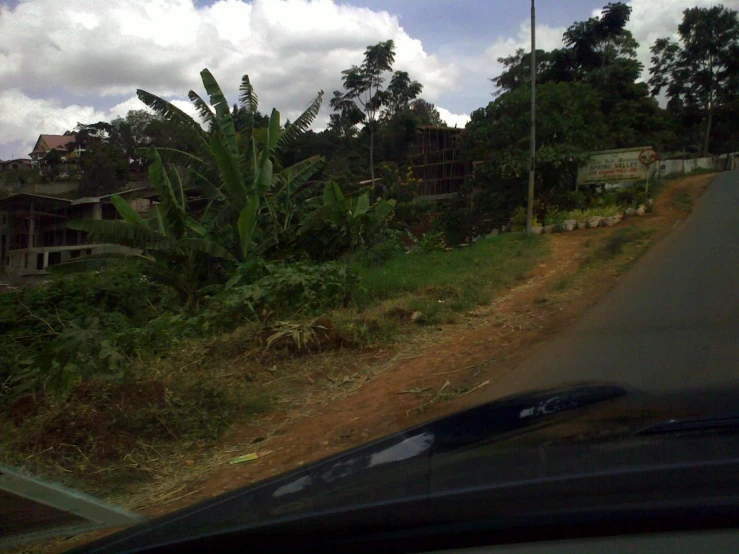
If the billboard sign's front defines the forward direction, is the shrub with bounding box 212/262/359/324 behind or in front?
in front

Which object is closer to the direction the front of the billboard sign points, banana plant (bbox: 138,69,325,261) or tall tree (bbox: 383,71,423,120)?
the banana plant

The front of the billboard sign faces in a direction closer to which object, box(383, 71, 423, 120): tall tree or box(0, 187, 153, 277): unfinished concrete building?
the unfinished concrete building

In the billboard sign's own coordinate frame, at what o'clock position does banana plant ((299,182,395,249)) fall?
The banana plant is roughly at 1 o'clock from the billboard sign.

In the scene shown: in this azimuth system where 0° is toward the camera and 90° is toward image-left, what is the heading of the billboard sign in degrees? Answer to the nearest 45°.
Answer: approximately 0°

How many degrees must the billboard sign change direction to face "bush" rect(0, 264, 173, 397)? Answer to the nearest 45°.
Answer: approximately 45° to its right

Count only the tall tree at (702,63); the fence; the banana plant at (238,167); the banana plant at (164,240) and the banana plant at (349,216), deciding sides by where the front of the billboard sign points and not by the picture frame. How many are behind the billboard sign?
2

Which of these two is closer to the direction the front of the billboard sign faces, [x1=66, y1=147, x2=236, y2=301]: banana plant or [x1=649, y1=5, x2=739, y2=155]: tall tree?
the banana plant

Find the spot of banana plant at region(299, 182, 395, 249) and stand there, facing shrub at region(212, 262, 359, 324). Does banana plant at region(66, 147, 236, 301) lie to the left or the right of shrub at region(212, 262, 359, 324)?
right

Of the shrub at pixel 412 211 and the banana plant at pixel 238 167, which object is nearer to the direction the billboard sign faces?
the banana plant

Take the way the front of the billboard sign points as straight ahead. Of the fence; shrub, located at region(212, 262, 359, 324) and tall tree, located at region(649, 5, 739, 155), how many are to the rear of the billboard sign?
2
